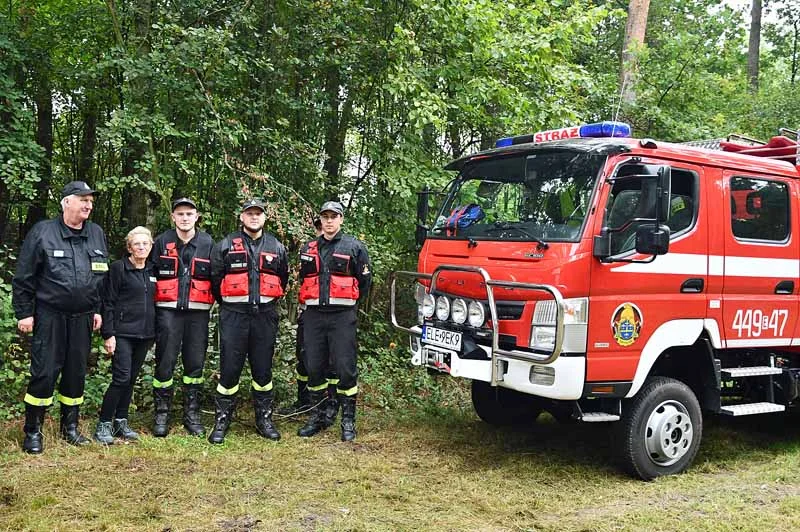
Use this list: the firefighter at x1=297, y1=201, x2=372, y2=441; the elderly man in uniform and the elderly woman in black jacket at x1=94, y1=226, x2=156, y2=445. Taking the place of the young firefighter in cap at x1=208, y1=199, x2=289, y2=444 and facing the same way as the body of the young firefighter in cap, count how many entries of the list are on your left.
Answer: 1

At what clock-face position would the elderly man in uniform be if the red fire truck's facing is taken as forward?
The elderly man in uniform is roughly at 1 o'clock from the red fire truck.

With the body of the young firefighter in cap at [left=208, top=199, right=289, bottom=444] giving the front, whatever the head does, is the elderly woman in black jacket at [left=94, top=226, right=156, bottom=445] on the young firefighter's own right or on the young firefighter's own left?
on the young firefighter's own right

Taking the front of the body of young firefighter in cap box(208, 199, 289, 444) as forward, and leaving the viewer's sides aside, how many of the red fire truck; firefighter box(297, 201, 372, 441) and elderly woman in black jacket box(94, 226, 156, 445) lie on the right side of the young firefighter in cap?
1

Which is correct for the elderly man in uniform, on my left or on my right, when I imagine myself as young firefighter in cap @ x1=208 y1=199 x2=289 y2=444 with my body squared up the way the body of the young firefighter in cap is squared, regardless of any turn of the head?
on my right

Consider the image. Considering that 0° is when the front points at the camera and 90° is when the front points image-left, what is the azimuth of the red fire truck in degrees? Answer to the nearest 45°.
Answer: approximately 45°

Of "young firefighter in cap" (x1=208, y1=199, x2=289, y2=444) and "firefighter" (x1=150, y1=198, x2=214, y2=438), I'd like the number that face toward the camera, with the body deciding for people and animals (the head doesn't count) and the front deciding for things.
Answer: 2

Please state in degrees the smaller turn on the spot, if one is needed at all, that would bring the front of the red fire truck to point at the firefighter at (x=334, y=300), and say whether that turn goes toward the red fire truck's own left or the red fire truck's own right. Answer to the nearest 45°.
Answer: approximately 45° to the red fire truck's own right

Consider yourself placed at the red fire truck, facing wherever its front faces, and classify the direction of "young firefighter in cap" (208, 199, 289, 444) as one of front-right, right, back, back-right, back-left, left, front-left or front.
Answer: front-right

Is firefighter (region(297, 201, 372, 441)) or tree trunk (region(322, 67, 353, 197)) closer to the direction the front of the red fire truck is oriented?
the firefighter
